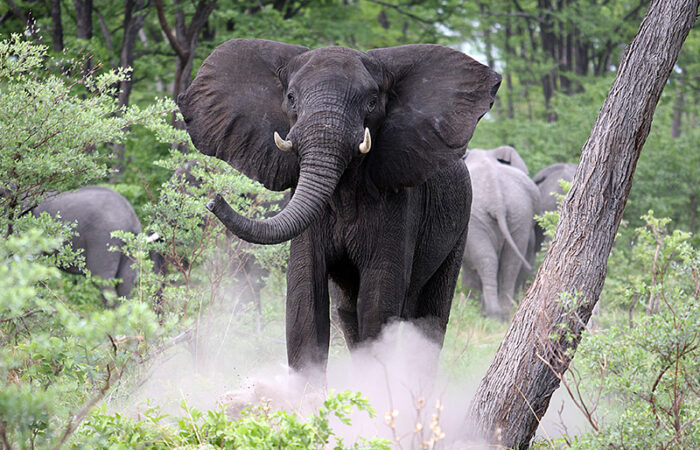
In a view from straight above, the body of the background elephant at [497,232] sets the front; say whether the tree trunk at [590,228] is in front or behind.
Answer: behind

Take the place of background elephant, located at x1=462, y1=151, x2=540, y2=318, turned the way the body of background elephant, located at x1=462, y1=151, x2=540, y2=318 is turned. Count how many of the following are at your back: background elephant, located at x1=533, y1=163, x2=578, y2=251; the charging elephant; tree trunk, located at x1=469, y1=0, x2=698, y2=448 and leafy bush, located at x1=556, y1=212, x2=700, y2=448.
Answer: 3

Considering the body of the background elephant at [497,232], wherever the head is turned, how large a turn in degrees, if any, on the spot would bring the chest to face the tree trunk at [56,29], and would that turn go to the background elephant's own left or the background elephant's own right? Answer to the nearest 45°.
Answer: approximately 90° to the background elephant's own left

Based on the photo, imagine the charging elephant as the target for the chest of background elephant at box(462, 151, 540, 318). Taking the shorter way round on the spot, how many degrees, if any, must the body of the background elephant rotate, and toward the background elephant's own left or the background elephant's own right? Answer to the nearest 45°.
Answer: approximately 180°

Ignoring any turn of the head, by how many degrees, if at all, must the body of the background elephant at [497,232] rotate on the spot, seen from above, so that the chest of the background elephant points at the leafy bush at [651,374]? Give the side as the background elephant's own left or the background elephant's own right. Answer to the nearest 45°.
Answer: approximately 180°

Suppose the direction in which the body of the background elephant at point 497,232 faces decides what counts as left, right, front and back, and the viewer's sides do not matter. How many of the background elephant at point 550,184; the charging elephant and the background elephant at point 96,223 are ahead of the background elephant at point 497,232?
1

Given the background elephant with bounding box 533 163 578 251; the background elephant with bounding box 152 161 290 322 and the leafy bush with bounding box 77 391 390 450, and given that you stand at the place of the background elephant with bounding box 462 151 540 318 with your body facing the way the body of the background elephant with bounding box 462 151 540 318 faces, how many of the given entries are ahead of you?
1

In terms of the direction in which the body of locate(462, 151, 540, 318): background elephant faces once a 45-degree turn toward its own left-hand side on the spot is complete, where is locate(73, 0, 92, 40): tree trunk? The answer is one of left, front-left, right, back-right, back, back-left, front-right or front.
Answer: front-left

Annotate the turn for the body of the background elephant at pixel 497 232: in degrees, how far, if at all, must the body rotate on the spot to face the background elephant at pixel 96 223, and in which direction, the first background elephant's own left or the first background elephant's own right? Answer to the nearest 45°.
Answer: approximately 135° to the first background elephant's own left

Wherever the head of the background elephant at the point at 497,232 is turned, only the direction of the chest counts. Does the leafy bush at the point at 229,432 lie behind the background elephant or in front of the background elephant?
behind

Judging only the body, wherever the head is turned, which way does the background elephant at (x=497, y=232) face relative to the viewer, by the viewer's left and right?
facing away from the viewer
